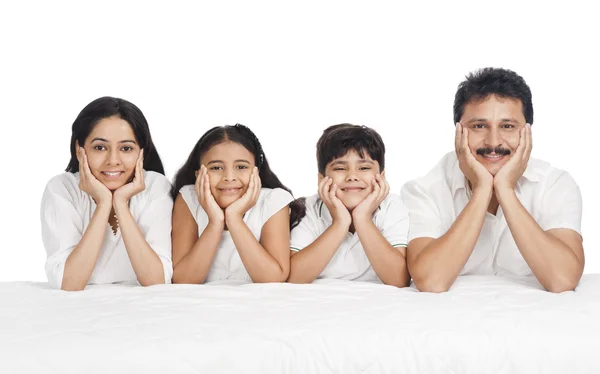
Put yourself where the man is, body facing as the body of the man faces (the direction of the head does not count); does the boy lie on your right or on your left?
on your right

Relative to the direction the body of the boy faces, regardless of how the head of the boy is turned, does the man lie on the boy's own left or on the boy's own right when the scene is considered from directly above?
on the boy's own left

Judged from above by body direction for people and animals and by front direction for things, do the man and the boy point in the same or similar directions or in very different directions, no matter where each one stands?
same or similar directions

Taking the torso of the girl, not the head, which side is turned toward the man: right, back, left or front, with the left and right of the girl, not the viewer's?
left

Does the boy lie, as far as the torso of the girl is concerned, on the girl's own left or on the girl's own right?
on the girl's own left

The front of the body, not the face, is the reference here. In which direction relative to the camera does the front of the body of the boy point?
toward the camera

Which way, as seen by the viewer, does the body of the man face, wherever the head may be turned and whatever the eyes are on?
toward the camera

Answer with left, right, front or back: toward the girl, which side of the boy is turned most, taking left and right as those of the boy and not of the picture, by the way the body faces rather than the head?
right
